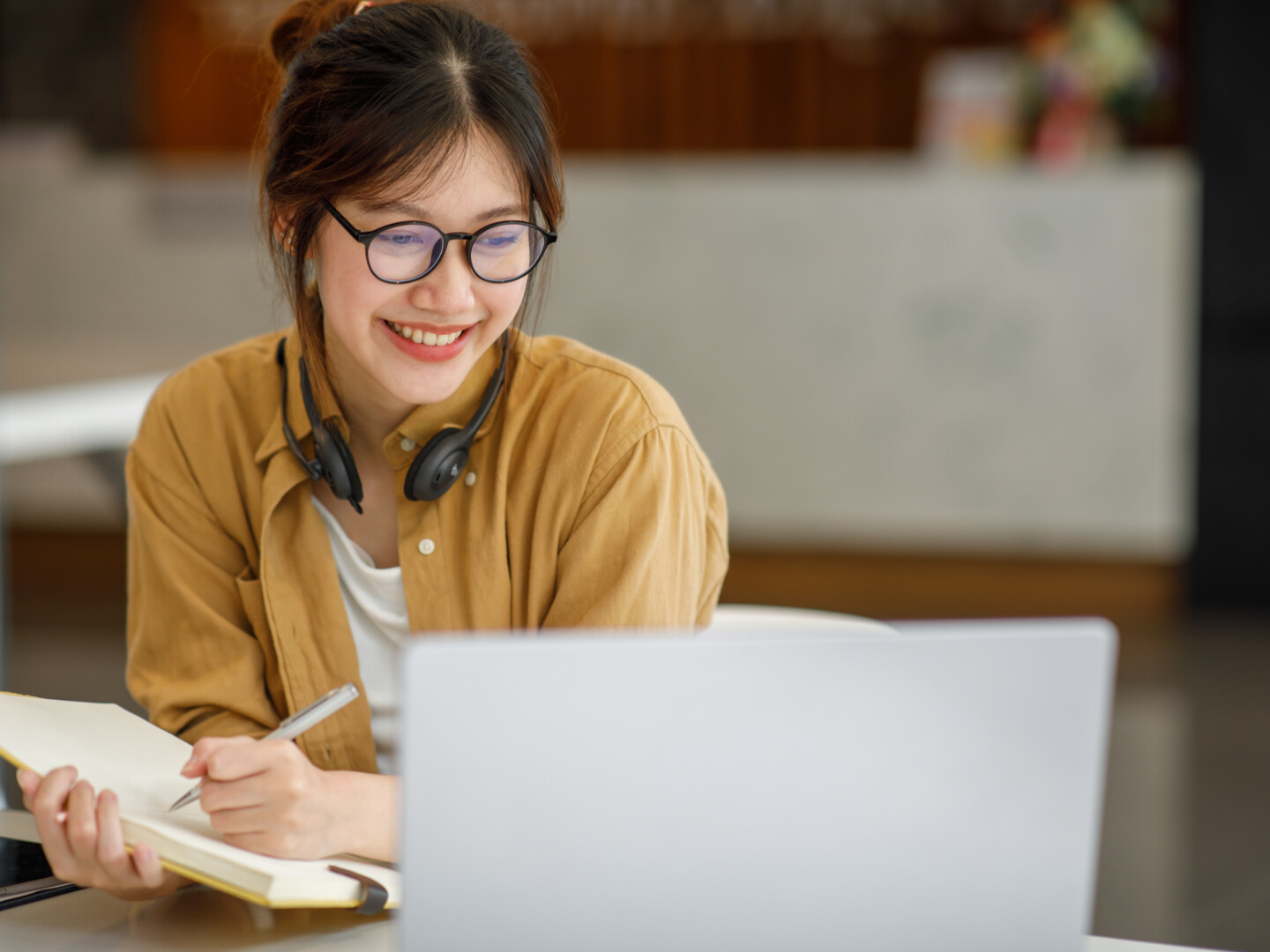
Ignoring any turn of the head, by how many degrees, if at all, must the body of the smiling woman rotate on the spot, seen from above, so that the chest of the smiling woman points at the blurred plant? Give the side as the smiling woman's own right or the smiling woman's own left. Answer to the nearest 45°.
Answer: approximately 135° to the smiling woman's own left

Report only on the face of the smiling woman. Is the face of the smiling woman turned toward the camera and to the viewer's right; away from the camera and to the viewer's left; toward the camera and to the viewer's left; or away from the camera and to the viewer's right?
toward the camera and to the viewer's right

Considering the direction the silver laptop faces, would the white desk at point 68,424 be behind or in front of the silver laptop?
in front

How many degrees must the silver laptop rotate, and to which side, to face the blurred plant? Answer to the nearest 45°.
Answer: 0° — it already faces it

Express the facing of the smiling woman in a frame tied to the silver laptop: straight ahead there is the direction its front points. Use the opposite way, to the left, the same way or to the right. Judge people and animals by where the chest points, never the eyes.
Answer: the opposite way

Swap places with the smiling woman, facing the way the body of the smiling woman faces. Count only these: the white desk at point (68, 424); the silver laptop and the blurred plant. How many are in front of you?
1

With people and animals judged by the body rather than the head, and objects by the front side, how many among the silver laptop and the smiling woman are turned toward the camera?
1

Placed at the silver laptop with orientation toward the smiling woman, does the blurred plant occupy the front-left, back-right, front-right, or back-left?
front-right

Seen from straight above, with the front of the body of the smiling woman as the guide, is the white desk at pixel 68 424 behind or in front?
behind

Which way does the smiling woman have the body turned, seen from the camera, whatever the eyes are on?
toward the camera

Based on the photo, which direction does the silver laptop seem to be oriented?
away from the camera

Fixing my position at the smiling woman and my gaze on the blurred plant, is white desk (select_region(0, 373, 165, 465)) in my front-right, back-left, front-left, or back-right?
front-left

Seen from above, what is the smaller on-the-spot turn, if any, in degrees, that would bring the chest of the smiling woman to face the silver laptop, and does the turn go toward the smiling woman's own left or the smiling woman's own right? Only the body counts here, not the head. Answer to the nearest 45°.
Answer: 0° — they already face it

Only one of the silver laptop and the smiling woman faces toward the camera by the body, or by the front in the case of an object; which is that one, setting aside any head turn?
the smiling woman
